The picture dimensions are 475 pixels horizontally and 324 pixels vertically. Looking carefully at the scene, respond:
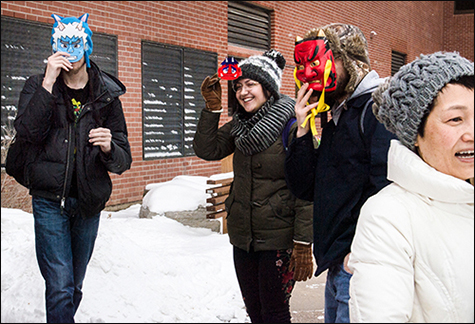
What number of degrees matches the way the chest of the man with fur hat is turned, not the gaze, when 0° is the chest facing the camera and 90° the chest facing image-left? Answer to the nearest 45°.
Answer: approximately 45°

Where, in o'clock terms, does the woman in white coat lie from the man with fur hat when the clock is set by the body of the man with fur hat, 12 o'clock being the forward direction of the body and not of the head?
The woman in white coat is roughly at 10 o'clock from the man with fur hat.

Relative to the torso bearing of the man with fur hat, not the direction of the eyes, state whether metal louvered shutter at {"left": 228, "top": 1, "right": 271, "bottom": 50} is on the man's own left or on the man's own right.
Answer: on the man's own right

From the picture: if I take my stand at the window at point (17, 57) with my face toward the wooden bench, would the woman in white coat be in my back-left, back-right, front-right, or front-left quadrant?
front-right

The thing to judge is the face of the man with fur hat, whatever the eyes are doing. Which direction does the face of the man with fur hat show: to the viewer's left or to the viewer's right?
to the viewer's left

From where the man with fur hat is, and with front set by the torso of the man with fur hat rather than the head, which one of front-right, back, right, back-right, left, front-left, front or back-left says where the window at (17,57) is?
right

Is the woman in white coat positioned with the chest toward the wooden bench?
no

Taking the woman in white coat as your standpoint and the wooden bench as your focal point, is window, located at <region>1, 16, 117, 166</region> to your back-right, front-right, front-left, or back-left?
front-left

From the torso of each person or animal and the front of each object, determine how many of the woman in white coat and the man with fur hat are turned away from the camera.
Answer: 0

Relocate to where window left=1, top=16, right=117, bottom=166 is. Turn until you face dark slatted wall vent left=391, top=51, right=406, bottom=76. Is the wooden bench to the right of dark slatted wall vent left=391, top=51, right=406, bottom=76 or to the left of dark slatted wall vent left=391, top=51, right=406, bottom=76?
right

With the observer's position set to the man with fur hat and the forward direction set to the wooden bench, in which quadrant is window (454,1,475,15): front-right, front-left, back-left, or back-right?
front-right
